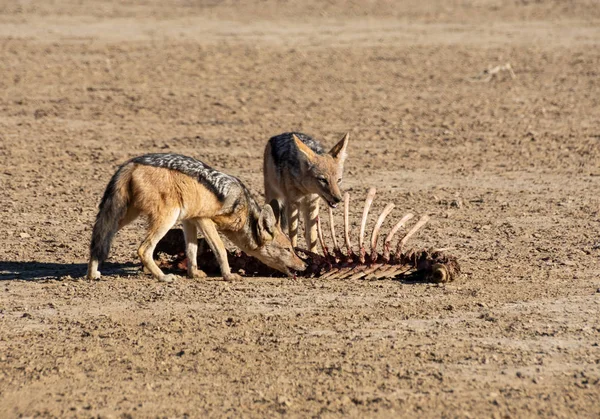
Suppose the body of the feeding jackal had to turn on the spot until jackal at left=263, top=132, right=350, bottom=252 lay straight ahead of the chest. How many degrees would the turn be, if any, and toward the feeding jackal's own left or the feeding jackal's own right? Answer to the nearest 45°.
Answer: approximately 45° to the feeding jackal's own left

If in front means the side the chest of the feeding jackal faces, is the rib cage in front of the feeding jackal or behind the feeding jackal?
in front

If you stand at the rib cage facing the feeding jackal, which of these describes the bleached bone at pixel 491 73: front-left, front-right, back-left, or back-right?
back-right

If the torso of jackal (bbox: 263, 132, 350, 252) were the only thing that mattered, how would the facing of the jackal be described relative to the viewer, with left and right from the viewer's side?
facing the viewer and to the right of the viewer

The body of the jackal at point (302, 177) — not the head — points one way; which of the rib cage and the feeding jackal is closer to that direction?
the rib cage

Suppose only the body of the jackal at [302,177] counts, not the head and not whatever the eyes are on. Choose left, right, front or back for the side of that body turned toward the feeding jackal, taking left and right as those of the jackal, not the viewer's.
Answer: right

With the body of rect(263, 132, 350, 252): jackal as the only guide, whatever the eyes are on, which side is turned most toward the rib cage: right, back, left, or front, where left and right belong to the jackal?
front

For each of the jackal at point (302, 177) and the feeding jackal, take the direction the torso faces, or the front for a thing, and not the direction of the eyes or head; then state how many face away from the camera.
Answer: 0

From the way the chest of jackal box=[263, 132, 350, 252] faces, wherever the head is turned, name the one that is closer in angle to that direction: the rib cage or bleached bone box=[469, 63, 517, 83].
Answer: the rib cage

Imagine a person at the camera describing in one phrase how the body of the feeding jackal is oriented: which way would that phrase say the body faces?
to the viewer's right
